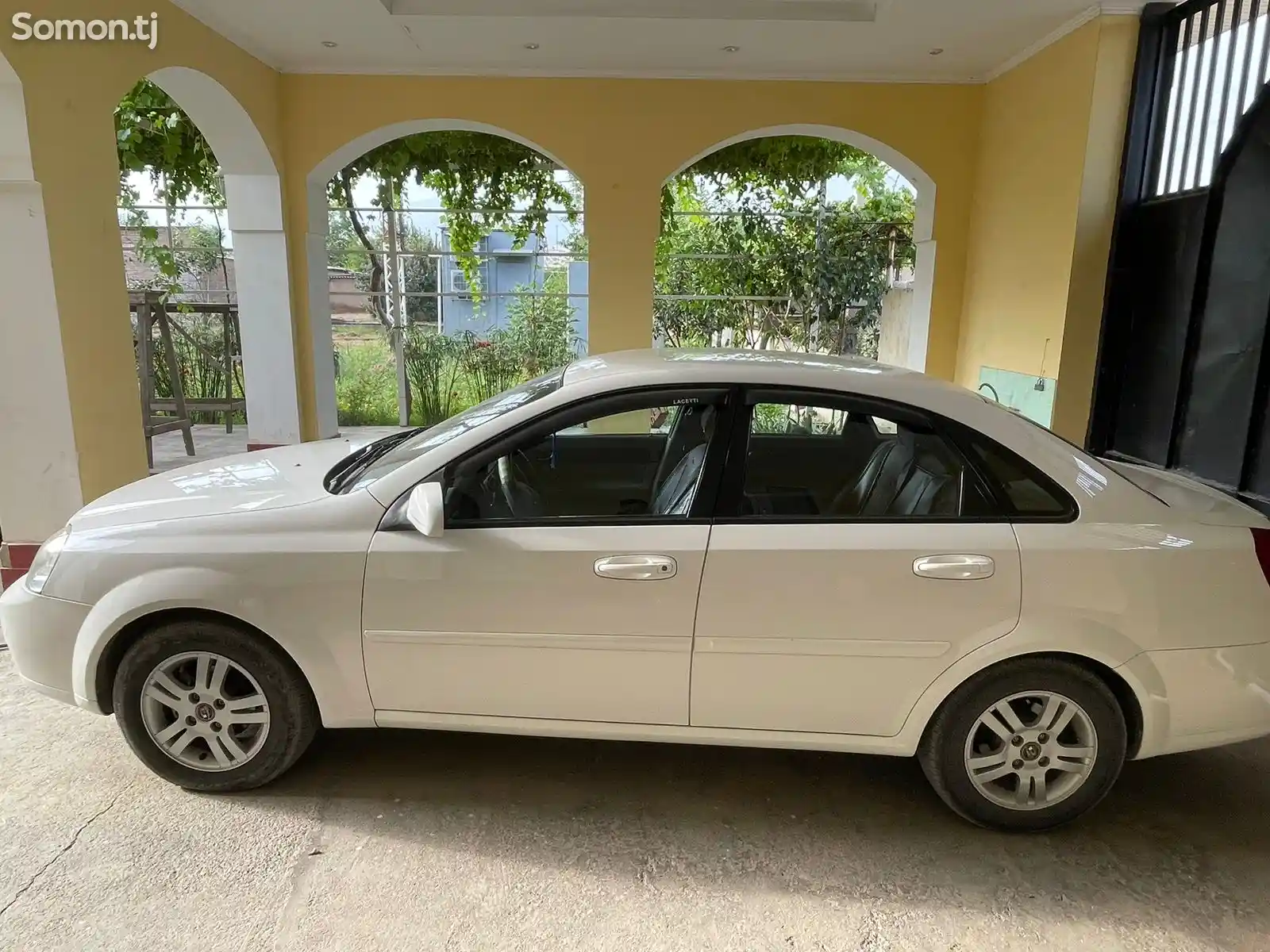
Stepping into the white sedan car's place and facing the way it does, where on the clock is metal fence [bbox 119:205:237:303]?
The metal fence is roughly at 2 o'clock from the white sedan car.

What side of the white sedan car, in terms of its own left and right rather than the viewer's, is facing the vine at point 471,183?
right

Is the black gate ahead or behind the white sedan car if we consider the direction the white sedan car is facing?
behind

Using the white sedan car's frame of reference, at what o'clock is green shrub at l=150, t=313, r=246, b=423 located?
The green shrub is roughly at 2 o'clock from the white sedan car.

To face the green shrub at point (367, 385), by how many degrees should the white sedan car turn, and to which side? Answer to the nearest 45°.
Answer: approximately 45° to its right

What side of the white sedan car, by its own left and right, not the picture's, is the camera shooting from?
left

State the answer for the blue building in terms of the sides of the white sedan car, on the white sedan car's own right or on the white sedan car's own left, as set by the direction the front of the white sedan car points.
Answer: on the white sedan car's own right

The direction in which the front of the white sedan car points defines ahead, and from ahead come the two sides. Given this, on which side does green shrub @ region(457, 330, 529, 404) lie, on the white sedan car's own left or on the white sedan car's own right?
on the white sedan car's own right

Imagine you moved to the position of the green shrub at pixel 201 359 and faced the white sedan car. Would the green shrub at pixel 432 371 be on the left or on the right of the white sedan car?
left

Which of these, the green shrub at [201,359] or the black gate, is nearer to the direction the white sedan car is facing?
the green shrub

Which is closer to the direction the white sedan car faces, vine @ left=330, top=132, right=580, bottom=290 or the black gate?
the vine

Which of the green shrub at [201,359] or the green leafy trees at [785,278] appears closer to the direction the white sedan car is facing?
the green shrub

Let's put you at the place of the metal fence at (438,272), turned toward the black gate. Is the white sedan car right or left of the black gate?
right
